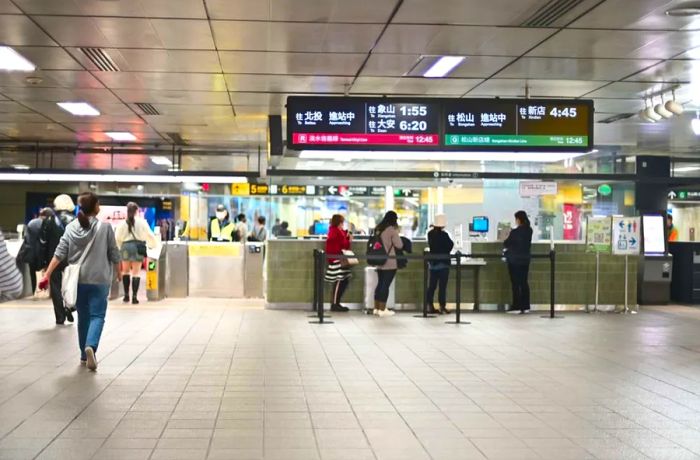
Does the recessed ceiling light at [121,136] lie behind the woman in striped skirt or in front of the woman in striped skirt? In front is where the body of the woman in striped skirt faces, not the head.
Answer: behind

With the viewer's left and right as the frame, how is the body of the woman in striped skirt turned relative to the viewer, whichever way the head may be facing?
facing to the right of the viewer

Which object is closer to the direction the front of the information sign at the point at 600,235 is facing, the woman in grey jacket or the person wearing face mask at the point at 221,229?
the woman in grey jacket

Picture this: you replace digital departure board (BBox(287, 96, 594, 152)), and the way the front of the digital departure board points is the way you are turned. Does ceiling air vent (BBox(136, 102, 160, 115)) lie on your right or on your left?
on your right

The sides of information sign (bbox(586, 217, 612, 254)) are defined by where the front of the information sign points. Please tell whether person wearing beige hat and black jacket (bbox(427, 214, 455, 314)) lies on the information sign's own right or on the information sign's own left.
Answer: on the information sign's own right

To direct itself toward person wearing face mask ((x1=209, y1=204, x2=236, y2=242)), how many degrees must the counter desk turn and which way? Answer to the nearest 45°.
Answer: approximately 90° to its right

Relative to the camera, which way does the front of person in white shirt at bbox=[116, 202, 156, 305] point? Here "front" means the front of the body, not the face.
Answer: away from the camera

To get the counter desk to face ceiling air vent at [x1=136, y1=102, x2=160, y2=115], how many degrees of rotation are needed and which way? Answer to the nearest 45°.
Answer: approximately 90° to its right

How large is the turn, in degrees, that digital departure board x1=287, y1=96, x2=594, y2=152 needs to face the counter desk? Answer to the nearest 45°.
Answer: approximately 180°
